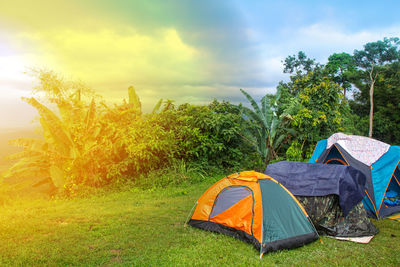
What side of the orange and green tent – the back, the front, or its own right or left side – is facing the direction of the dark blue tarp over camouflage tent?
back

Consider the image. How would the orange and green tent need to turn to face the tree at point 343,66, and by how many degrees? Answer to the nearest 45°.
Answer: approximately 135° to its right

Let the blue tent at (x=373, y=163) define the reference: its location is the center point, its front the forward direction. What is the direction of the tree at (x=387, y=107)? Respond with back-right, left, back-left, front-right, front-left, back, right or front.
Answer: back-left

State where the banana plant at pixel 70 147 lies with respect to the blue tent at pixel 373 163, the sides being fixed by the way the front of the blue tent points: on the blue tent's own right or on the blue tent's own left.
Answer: on the blue tent's own right

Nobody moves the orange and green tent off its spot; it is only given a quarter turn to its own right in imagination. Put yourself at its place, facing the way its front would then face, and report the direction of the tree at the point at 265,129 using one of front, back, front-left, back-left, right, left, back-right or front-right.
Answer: front-right

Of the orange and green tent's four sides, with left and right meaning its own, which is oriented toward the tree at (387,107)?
back

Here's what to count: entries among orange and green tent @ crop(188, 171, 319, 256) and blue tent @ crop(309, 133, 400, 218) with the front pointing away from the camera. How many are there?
0

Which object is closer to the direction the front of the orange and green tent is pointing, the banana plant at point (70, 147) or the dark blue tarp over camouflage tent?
the banana plant

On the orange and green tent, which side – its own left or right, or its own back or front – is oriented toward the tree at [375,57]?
back
